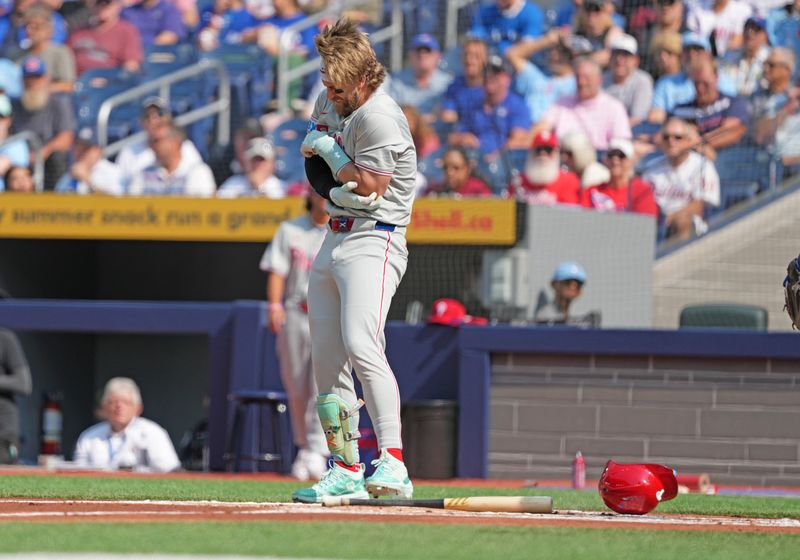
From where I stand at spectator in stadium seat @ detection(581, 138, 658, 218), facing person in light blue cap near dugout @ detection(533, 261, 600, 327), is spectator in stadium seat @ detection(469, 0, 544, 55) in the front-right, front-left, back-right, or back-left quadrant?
back-right

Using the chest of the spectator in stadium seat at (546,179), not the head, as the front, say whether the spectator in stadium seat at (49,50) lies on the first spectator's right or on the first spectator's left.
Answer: on the first spectator's right

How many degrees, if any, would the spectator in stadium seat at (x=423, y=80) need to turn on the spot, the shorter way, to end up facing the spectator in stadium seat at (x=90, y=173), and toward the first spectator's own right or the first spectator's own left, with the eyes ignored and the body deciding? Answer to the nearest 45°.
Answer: approximately 90° to the first spectator's own right

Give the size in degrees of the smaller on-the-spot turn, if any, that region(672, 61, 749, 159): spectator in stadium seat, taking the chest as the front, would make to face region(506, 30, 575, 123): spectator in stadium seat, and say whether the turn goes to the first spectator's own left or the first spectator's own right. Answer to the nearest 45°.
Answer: approximately 45° to the first spectator's own right

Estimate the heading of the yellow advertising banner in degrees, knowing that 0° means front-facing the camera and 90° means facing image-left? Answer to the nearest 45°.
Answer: approximately 0°

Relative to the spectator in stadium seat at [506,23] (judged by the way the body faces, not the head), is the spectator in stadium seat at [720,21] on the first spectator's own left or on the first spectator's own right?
on the first spectator's own left

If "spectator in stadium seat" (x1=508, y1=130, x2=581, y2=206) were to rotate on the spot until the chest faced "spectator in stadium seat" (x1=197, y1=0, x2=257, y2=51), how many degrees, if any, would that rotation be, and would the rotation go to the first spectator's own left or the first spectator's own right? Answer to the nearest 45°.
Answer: approximately 135° to the first spectator's own right

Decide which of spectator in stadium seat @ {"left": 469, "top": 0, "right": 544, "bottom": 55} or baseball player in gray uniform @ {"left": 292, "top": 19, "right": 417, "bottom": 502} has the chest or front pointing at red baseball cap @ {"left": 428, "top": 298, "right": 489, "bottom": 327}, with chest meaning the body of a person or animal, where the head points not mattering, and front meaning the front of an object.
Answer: the spectator in stadium seat

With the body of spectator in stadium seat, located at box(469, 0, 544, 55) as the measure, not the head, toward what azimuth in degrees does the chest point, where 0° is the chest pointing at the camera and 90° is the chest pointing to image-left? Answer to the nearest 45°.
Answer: approximately 0°
